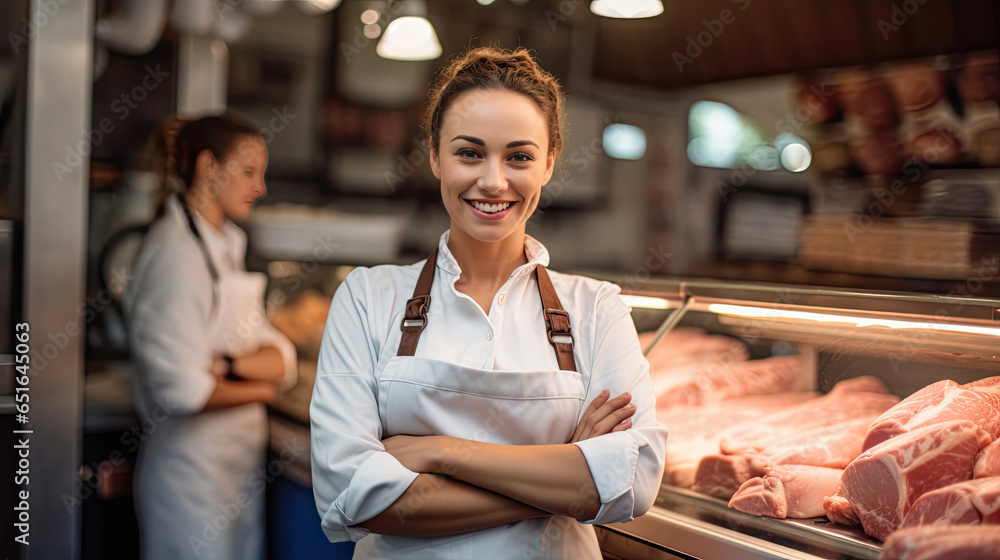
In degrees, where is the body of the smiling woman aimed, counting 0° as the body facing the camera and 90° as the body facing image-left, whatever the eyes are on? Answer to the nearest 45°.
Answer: approximately 0°

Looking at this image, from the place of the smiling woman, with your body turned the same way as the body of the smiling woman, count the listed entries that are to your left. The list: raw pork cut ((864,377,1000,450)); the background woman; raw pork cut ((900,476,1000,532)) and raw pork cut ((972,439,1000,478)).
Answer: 3

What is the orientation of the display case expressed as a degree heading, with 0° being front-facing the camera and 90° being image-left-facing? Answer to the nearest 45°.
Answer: approximately 45°

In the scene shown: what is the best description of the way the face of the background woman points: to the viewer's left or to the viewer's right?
to the viewer's right

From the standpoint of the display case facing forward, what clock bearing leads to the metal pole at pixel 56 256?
The metal pole is roughly at 1 o'clock from the display case.
